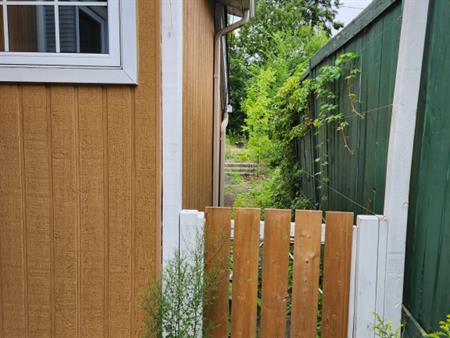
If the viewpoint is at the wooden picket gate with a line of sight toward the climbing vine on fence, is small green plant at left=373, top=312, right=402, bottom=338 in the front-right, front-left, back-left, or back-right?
back-right

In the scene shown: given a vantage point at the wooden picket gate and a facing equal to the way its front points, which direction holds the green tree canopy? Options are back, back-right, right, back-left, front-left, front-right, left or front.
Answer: back

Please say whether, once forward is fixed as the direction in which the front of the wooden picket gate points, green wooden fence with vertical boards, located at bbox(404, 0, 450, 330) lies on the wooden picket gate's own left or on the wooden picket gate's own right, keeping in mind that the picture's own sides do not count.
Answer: on the wooden picket gate's own left

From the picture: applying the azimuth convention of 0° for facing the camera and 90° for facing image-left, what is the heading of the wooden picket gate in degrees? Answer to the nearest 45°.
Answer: approximately 0°

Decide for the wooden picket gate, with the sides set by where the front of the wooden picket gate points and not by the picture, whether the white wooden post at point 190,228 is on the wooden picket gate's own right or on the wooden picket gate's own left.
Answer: on the wooden picket gate's own right

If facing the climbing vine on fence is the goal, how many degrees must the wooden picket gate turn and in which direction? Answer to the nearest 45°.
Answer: approximately 180°

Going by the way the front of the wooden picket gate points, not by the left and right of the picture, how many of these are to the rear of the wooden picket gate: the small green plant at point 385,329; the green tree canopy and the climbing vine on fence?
2
